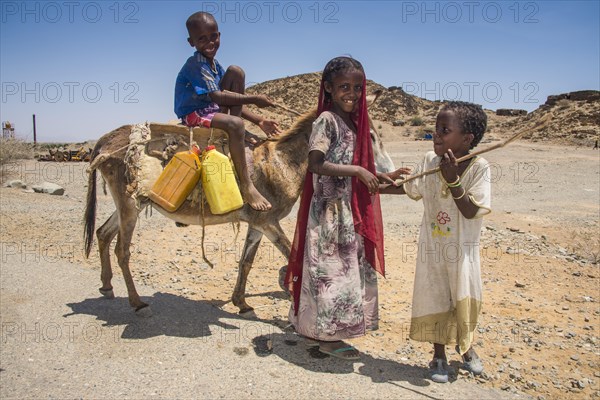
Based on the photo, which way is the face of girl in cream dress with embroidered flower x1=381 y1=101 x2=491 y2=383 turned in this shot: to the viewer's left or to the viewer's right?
to the viewer's left

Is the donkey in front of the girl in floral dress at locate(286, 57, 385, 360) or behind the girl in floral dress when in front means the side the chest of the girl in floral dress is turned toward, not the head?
behind

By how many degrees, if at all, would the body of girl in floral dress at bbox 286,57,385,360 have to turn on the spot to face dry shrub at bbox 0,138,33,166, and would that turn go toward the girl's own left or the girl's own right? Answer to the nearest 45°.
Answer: approximately 180°

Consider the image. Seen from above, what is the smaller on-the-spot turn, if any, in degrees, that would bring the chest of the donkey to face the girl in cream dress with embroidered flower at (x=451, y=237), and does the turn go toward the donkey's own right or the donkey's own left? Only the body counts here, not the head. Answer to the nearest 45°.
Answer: approximately 45° to the donkey's own right

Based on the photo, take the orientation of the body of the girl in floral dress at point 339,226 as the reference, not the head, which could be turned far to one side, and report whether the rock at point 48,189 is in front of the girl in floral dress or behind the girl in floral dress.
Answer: behind

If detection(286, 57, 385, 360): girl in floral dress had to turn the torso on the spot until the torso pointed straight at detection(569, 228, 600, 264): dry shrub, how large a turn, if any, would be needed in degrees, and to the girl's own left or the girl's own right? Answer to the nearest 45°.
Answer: approximately 90° to the girl's own left

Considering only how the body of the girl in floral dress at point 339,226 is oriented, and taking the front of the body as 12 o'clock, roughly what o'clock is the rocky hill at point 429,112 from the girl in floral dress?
The rocky hill is roughly at 8 o'clock from the girl in floral dress.

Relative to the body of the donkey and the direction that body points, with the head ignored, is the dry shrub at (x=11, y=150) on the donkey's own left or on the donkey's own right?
on the donkey's own left

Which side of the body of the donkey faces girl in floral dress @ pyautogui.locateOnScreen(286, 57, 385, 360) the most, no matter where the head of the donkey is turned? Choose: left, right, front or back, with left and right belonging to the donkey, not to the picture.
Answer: right

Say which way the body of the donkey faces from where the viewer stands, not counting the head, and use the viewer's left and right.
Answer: facing to the right of the viewer
